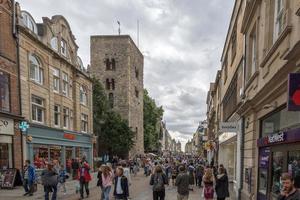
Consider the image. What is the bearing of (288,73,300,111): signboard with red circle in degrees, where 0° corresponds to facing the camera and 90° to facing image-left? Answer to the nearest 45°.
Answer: approximately 0°

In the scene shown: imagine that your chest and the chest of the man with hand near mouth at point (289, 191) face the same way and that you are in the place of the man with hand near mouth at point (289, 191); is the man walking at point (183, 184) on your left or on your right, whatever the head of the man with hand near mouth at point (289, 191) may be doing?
on your right

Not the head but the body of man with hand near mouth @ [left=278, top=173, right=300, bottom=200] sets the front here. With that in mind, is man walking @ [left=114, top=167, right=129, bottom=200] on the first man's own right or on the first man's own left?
on the first man's own right

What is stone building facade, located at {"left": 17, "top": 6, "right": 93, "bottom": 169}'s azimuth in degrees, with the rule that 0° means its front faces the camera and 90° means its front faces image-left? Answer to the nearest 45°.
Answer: approximately 315°

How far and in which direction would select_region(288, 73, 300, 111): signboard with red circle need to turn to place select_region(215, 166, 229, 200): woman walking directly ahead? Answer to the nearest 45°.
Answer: approximately 180°
